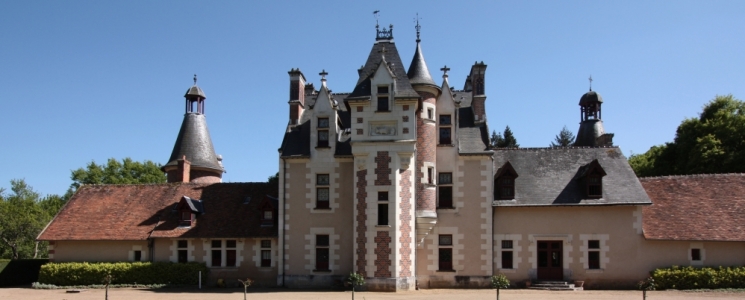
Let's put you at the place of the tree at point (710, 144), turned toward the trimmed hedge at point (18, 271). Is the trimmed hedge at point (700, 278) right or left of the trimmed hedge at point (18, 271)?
left

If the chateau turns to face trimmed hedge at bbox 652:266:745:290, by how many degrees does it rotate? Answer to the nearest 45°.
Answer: approximately 90° to its left

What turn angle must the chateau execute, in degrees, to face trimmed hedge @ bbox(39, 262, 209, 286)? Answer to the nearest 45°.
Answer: approximately 90° to its right

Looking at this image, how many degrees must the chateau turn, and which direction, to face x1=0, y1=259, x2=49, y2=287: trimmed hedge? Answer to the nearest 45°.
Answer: approximately 90° to its right

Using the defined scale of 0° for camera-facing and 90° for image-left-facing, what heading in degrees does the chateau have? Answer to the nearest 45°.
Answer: approximately 0°
